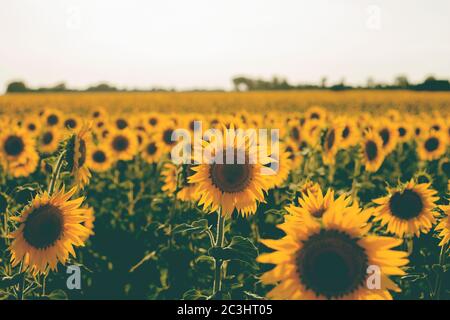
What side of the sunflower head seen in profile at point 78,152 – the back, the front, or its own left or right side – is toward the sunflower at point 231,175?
front

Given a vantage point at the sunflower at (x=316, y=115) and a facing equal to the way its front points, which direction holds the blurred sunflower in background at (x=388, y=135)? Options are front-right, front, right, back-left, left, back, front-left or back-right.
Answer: front-left

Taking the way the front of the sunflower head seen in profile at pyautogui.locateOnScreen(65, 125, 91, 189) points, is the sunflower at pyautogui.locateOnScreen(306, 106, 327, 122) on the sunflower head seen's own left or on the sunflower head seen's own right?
on the sunflower head seen's own left

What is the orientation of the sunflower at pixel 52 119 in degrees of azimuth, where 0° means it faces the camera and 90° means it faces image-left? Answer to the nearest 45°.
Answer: approximately 0°

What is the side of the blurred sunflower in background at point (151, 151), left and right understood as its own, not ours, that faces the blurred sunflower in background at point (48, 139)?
right

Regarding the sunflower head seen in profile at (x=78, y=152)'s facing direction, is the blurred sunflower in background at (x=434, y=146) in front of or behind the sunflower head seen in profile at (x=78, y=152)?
in front

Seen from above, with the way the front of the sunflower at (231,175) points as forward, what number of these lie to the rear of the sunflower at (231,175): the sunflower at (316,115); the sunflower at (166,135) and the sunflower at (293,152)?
3

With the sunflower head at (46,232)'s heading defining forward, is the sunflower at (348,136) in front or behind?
behind

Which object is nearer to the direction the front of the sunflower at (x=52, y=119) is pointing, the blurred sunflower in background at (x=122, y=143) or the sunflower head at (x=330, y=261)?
the sunflower head

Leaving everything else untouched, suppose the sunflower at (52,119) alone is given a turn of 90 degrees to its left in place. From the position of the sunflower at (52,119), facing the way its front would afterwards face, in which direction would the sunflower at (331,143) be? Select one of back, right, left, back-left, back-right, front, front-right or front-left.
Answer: front-right
